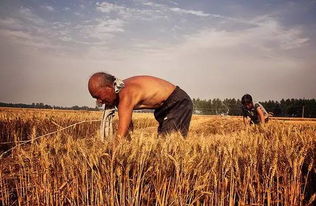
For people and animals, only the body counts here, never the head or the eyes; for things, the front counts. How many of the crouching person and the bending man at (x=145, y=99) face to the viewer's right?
0

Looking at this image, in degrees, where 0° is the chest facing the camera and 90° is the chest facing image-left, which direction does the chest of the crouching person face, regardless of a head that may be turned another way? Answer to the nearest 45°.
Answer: approximately 45°

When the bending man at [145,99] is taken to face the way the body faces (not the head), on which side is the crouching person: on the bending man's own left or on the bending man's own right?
on the bending man's own right

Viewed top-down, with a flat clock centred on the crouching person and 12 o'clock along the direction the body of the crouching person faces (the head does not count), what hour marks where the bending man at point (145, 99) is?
The bending man is roughly at 11 o'clock from the crouching person.

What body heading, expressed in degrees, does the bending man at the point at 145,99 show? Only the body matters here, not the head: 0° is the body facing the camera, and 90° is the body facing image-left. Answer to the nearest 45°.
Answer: approximately 90°
